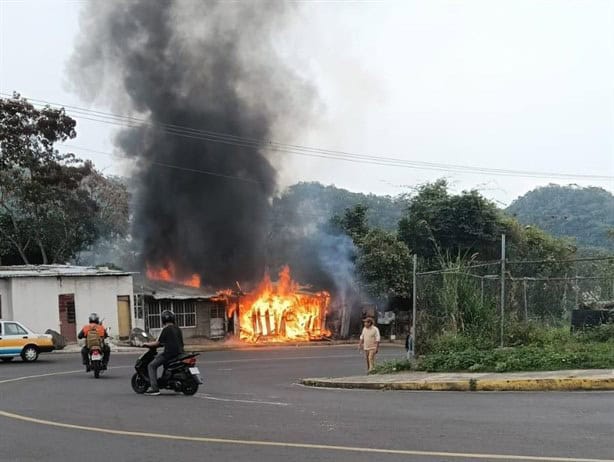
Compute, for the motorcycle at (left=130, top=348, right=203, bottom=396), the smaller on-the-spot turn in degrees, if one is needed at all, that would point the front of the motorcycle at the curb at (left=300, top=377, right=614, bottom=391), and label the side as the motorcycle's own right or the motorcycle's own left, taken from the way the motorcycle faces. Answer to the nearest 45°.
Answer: approximately 135° to the motorcycle's own right

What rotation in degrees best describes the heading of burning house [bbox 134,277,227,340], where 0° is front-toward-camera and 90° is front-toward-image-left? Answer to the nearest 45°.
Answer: approximately 0°

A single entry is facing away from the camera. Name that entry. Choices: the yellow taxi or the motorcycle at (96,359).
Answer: the motorcycle

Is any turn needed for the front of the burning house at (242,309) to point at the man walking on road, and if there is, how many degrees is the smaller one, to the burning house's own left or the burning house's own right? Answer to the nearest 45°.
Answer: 0° — it already faces them

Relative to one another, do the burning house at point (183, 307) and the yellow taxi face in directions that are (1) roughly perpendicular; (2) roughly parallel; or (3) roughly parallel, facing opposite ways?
roughly perpendicular

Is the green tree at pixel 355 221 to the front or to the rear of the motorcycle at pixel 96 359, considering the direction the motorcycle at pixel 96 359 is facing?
to the front

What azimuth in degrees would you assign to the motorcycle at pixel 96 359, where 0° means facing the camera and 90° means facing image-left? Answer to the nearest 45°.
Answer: approximately 180°

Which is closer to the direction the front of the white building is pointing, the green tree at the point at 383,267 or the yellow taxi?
the yellow taxi

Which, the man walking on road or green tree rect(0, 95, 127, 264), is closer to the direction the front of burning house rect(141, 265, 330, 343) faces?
the man walking on road
